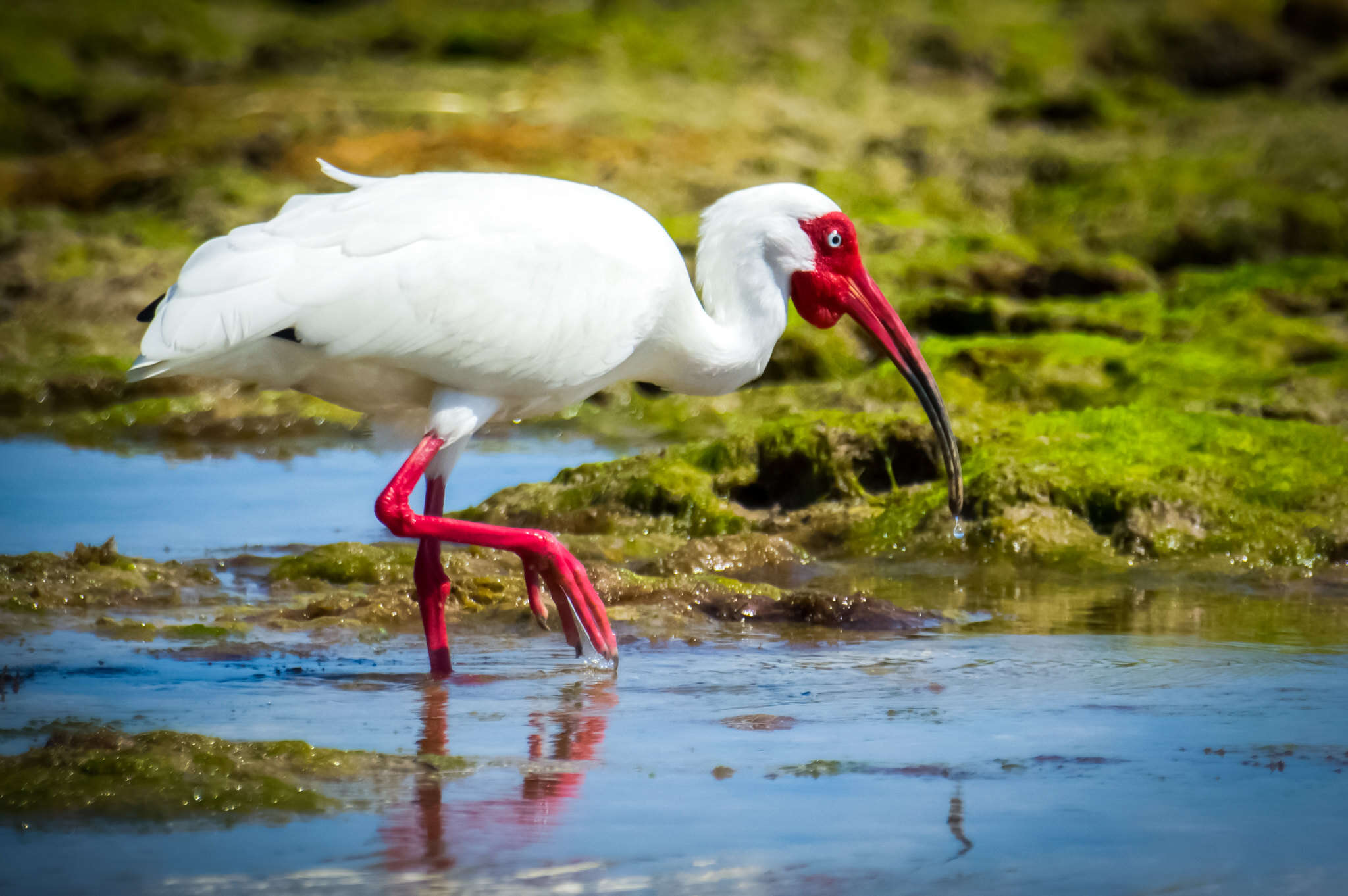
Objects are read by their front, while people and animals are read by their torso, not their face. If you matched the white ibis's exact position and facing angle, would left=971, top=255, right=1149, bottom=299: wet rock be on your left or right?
on your left

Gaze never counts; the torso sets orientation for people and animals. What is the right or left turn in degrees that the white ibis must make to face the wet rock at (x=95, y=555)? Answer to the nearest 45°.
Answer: approximately 135° to its left

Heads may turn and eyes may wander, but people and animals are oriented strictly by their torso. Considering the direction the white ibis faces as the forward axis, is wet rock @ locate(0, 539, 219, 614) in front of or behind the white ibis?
behind

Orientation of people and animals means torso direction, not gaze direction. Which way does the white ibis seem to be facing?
to the viewer's right

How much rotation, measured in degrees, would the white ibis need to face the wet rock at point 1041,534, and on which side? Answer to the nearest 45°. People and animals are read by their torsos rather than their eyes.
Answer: approximately 45° to its left

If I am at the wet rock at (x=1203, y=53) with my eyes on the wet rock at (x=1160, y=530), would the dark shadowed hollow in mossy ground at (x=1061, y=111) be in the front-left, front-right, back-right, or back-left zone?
front-right

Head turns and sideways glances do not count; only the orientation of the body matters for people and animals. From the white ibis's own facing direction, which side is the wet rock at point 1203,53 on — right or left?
on its left

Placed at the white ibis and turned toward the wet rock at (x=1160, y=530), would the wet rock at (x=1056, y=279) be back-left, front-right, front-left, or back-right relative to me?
front-left

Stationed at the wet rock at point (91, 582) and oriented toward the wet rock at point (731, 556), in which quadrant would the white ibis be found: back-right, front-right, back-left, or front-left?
front-right

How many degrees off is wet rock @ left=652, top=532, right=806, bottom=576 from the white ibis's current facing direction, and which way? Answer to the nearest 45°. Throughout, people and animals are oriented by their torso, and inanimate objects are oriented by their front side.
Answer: approximately 45° to its left

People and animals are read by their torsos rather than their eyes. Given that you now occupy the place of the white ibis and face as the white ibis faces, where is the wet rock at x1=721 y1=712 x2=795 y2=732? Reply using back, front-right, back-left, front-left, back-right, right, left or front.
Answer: front-right

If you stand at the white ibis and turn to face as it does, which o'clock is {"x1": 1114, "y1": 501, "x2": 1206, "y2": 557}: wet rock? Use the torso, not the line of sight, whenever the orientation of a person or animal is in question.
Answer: The wet rock is roughly at 11 o'clock from the white ibis.
